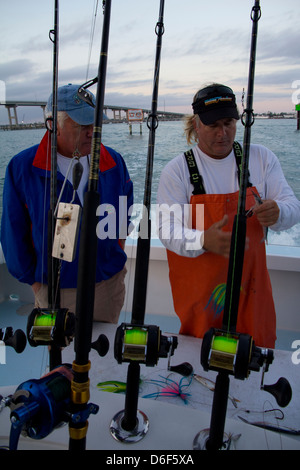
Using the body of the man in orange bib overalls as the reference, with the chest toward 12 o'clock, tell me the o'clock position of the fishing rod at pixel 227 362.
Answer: The fishing rod is roughly at 12 o'clock from the man in orange bib overalls.

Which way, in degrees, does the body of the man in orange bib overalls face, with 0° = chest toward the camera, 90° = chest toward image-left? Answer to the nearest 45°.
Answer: approximately 0°

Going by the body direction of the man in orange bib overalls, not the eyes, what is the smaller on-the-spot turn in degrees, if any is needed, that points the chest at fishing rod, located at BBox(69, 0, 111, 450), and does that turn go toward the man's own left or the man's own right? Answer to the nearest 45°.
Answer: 0° — they already face it

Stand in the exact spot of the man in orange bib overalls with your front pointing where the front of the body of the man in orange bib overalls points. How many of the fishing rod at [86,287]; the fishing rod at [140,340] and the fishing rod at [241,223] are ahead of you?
3

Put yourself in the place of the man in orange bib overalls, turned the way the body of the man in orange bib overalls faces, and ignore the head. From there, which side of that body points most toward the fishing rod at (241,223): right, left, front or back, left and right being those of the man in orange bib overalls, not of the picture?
front
